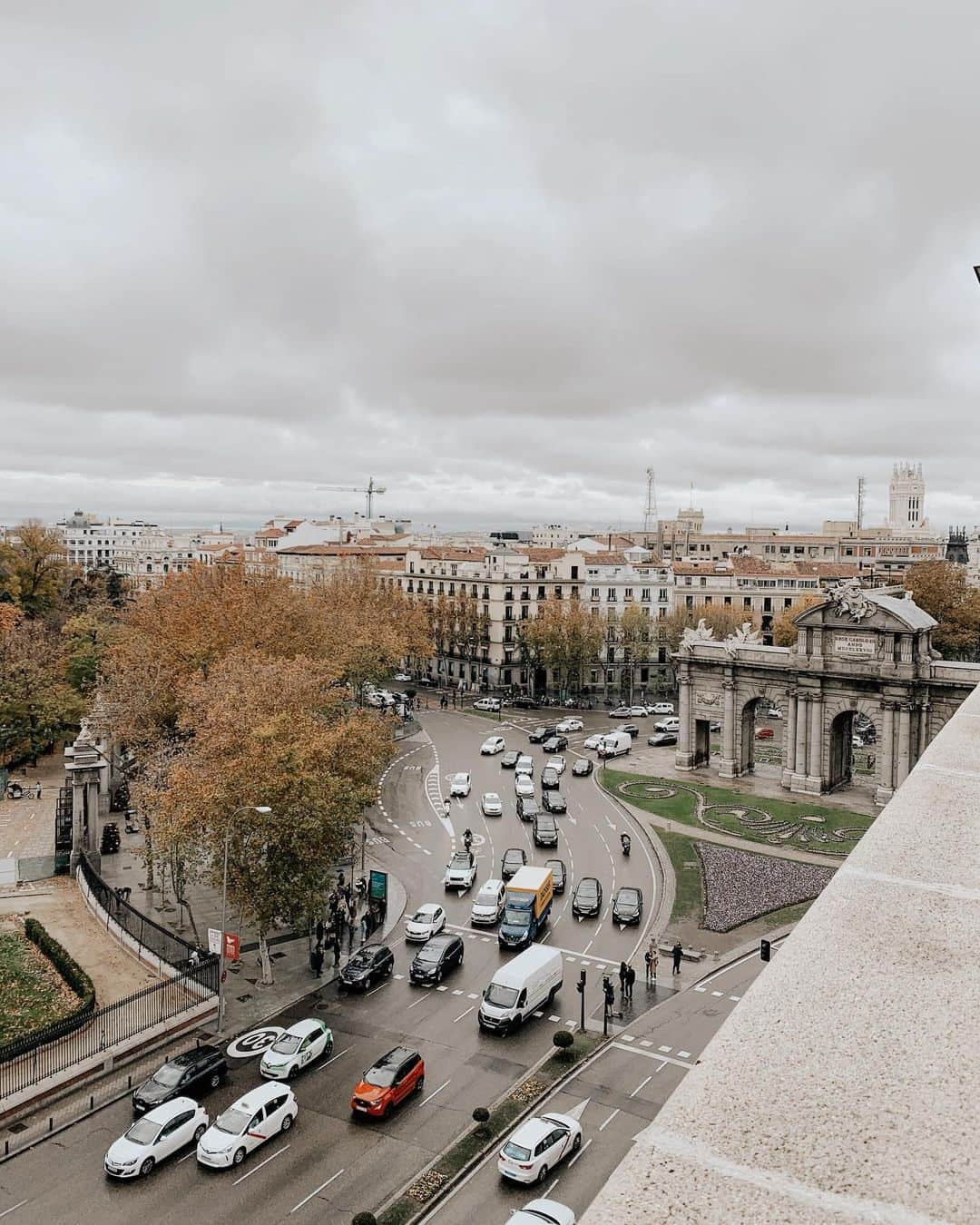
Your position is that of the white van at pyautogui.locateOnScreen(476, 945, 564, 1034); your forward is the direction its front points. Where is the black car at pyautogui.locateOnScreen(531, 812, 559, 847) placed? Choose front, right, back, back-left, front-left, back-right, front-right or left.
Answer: back-right

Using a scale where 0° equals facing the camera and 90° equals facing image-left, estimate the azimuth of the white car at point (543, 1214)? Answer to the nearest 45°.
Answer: approximately 225°

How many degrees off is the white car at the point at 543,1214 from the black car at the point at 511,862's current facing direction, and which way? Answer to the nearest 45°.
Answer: approximately 45° to its left

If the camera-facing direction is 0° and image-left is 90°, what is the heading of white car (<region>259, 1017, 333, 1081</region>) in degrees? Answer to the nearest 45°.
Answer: approximately 45°

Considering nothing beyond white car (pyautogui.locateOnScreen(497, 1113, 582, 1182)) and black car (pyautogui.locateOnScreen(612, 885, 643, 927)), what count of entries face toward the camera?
1

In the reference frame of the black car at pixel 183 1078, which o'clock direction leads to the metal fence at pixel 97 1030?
The metal fence is roughly at 3 o'clock from the black car.

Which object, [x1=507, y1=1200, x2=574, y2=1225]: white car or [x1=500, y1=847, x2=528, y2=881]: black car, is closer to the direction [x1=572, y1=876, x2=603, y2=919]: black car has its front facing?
the white car
